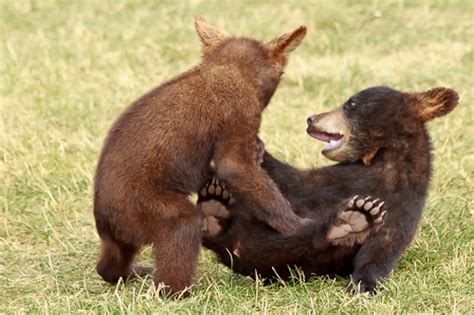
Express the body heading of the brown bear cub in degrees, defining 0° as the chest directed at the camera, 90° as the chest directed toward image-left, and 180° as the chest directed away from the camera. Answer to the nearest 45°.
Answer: approximately 225°

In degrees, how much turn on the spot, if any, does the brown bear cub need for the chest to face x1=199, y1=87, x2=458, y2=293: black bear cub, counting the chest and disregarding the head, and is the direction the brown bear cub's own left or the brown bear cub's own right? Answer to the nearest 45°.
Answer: approximately 45° to the brown bear cub's own right
